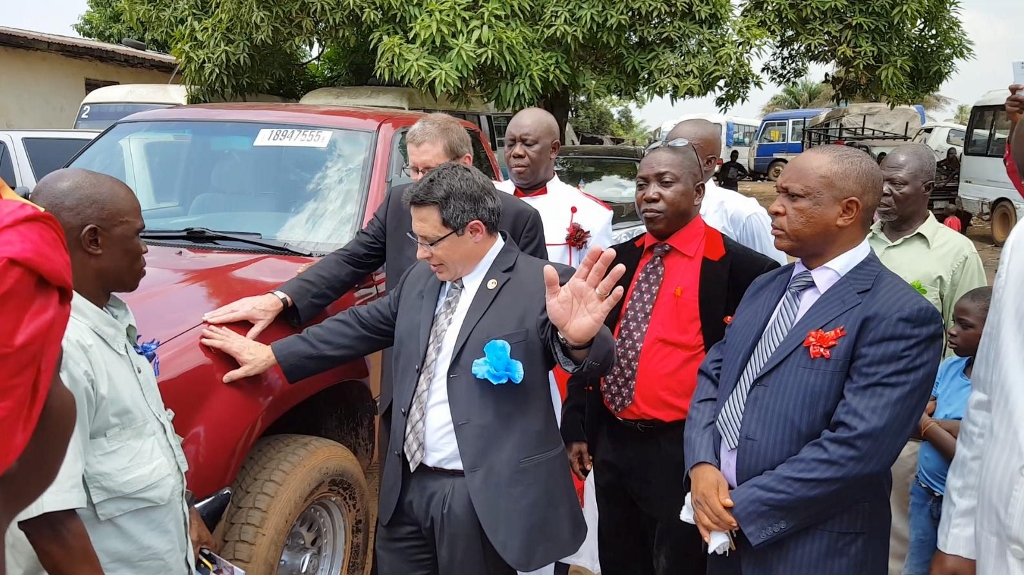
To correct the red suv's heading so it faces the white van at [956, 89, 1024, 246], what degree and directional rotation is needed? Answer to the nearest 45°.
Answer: approximately 180°

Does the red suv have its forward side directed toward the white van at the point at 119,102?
no

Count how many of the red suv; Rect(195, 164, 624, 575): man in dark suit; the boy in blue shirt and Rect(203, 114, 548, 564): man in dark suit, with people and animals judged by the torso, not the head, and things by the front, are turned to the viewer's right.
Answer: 0

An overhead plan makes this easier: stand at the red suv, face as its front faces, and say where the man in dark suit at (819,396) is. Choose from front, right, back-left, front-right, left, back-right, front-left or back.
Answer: left

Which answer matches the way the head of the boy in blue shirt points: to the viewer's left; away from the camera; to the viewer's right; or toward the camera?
to the viewer's left

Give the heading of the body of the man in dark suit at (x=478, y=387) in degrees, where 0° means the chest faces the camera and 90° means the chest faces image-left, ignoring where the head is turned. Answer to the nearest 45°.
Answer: approximately 45°

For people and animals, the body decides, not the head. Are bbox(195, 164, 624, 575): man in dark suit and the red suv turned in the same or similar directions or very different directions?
same or similar directions

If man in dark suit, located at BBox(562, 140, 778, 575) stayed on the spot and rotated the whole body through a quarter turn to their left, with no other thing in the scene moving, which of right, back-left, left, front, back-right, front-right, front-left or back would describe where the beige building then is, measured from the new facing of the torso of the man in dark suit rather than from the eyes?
back

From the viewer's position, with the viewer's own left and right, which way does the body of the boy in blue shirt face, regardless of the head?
facing the viewer and to the left of the viewer

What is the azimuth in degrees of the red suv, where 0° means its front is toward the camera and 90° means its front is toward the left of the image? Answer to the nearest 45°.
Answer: approximately 45°

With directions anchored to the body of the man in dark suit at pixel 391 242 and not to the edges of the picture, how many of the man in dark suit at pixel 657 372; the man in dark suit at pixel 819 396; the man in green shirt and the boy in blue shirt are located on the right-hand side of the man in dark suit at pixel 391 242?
0

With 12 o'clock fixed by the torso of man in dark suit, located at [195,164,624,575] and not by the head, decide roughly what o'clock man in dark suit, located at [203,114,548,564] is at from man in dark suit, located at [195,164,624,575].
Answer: man in dark suit, located at [203,114,548,564] is roughly at 4 o'clock from man in dark suit, located at [195,164,624,575].

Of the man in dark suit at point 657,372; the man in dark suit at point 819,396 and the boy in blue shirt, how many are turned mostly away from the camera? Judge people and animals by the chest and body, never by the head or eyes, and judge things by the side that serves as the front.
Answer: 0

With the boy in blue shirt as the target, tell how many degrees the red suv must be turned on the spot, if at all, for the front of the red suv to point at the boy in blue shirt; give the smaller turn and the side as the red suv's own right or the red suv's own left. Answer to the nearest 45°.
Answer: approximately 90° to the red suv's own left

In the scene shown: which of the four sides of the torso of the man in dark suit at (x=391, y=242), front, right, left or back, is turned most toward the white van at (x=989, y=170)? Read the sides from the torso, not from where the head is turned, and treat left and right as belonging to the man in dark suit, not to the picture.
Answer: back

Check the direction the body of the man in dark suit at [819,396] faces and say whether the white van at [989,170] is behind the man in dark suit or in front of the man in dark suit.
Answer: behind

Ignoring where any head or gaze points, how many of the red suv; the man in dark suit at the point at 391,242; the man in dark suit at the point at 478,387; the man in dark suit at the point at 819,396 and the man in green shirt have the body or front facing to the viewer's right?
0

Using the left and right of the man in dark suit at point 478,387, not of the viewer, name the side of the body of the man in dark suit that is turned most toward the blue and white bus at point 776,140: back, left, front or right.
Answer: back

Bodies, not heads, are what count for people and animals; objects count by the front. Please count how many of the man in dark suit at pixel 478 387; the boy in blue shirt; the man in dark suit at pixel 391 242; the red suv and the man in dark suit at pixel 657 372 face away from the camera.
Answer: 0

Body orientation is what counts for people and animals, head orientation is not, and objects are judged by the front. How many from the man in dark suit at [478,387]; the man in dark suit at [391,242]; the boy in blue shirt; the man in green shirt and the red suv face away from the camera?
0

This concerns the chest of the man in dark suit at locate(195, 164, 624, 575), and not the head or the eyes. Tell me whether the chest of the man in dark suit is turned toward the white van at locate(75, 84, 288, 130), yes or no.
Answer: no
